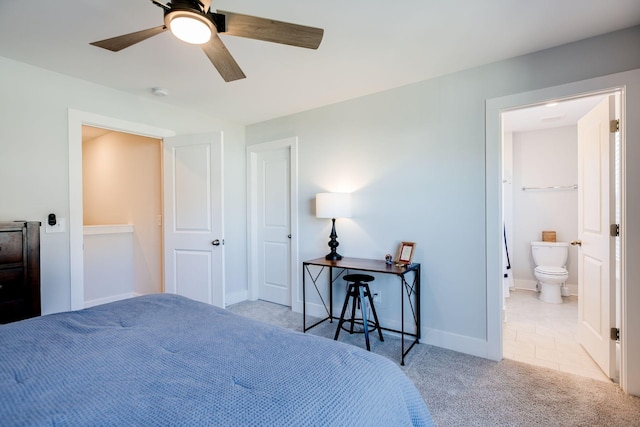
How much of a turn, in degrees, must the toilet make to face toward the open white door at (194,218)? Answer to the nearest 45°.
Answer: approximately 45° to its right

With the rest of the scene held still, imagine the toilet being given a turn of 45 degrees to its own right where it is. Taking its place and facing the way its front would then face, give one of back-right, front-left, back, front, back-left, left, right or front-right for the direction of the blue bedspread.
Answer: front-left

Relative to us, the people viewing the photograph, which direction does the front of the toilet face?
facing the viewer

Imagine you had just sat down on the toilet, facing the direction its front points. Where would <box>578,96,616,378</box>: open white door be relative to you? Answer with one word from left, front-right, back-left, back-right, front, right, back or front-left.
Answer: front

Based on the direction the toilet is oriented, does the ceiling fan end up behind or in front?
in front

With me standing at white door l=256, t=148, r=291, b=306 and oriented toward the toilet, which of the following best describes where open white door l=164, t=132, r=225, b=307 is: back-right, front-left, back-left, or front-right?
back-right

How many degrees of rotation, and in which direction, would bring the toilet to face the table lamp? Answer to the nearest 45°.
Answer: approximately 45° to its right

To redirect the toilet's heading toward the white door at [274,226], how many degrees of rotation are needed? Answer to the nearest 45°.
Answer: approximately 45° to its right
